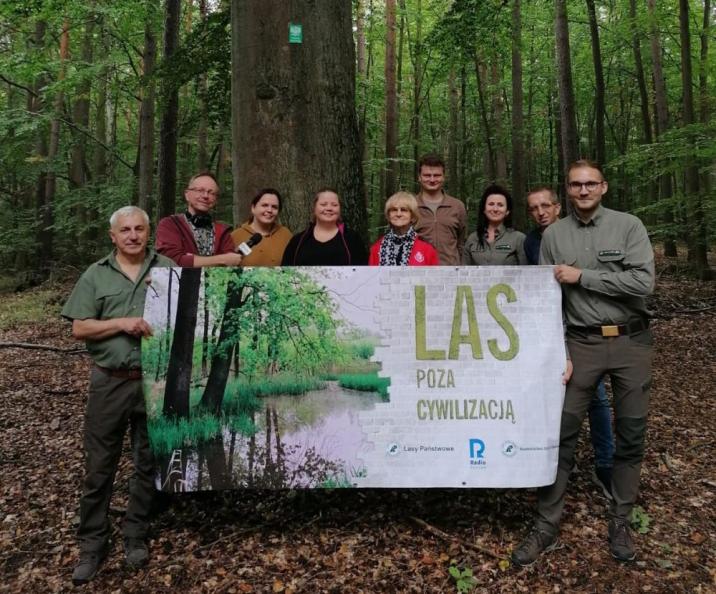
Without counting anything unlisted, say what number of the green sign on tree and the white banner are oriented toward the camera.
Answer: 2

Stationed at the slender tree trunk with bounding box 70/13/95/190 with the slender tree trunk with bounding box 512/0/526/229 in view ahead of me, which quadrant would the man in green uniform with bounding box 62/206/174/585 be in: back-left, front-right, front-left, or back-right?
front-right

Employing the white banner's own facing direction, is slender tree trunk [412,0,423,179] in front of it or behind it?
behind

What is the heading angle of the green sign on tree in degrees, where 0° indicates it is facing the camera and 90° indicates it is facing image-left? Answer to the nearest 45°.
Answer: approximately 0°

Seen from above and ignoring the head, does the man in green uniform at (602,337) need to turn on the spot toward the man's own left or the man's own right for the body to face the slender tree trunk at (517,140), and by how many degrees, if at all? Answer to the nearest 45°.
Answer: approximately 180°

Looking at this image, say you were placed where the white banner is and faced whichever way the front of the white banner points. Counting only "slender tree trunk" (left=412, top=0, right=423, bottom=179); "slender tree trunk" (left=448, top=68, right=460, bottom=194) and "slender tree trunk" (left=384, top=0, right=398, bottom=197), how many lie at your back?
3

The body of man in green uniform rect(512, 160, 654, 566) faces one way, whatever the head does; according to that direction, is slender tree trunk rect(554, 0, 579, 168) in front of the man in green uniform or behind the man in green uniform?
behind

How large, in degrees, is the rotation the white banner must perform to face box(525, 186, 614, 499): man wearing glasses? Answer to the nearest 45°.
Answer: approximately 90° to its left

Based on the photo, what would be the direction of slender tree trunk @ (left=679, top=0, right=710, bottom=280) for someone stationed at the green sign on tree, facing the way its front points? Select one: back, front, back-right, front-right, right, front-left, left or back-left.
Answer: back-left

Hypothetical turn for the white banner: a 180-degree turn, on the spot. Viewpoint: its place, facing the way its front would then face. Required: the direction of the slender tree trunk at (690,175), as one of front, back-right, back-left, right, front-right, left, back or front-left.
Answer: front-right

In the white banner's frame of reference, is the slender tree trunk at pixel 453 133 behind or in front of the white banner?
behind

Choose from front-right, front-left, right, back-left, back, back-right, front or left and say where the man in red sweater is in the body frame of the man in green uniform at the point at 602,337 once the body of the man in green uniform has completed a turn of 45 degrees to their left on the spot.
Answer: back-right

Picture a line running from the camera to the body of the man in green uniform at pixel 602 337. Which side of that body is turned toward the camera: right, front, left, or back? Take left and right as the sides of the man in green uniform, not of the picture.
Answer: front

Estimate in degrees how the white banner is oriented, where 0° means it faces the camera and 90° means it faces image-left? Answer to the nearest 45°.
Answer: approximately 0°
